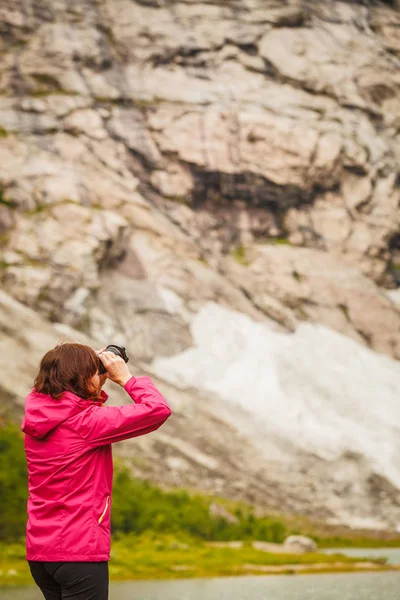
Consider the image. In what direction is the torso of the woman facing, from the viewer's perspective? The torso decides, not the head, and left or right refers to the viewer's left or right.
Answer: facing away from the viewer and to the right of the viewer

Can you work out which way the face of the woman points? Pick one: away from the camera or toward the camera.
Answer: away from the camera
